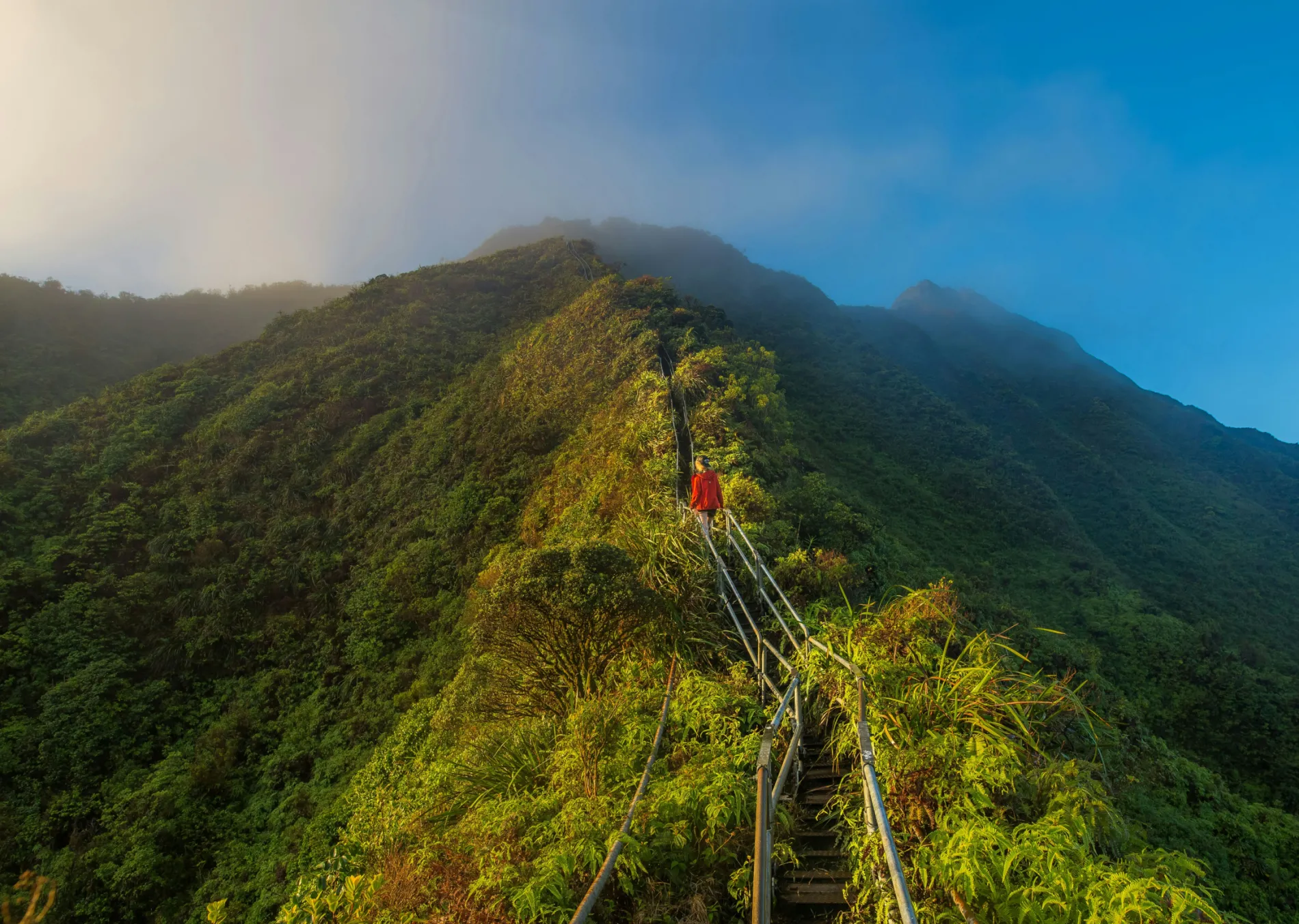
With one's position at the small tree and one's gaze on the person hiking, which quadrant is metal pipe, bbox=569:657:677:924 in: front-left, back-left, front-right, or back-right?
back-right

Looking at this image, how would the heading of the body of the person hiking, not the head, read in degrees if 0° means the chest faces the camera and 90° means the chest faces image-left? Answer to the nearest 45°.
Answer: approximately 180°

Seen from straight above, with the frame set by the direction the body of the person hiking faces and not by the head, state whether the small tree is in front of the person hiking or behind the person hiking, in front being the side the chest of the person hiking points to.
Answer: behind

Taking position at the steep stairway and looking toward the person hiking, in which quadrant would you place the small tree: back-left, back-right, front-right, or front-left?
front-left

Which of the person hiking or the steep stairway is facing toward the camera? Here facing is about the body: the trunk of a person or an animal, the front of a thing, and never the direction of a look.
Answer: the steep stairway

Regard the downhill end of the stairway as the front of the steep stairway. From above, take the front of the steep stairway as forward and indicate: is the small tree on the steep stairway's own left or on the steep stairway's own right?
on the steep stairway's own right

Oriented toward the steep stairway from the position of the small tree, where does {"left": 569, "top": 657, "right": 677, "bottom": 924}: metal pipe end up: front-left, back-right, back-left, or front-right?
front-right

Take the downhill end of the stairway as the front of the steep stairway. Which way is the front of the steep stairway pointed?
toward the camera
